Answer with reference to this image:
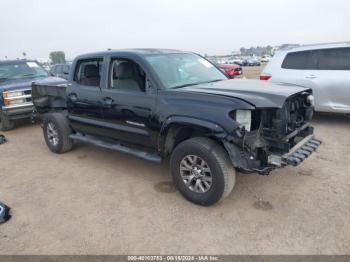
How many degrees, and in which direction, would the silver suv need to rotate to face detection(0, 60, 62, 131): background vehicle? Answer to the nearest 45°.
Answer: approximately 180°

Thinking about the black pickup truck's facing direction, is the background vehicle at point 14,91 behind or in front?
behind

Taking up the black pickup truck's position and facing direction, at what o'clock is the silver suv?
The silver suv is roughly at 9 o'clock from the black pickup truck.

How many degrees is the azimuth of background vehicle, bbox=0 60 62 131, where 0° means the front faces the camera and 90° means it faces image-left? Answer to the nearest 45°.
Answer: approximately 315°

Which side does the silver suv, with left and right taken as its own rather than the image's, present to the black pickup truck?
right

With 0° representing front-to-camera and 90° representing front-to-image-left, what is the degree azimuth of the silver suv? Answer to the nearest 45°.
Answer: approximately 270°

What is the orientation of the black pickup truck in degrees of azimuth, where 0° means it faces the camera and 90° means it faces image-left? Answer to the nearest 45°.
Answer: approximately 315°
